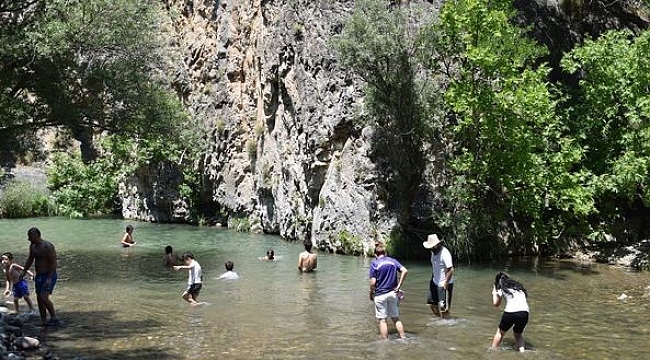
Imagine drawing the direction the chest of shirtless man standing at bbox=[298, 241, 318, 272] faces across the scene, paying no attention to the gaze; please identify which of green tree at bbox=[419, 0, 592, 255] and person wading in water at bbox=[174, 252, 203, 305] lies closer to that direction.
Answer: the green tree

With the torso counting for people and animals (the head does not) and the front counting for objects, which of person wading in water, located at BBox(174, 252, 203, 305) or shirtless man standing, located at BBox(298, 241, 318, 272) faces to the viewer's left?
the person wading in water

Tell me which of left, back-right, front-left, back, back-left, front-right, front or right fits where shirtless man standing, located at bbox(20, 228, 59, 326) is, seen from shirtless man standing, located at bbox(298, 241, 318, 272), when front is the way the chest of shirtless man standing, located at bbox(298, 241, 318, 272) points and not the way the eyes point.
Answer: back-left

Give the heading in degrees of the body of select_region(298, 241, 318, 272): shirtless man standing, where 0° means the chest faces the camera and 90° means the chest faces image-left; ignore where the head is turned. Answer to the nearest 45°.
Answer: approximately 180°

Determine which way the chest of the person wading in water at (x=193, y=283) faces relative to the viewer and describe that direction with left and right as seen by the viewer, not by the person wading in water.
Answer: facing to the left of the viewer

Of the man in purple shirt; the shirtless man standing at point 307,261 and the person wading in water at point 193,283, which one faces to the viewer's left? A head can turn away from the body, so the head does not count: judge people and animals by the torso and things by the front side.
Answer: the person wading in water

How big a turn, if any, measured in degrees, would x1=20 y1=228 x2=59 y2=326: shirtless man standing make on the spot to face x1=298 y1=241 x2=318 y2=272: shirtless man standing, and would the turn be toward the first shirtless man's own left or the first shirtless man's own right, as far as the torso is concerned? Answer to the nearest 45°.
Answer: approximately 180°
